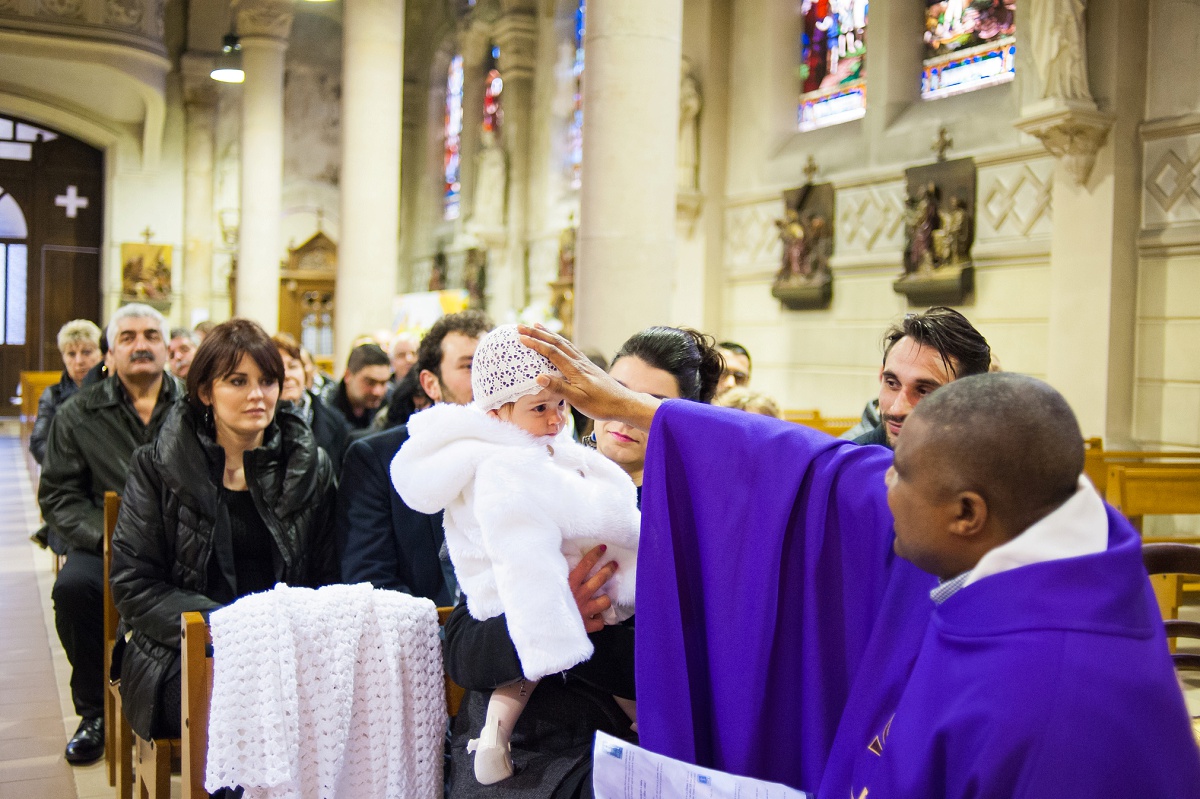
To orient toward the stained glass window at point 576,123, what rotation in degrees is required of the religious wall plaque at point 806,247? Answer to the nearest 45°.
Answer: approximately 90° to its right

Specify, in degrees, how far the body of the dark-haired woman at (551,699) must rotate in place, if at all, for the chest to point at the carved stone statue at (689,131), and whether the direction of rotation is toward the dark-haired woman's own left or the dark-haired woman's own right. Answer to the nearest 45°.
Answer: approximately 135° to the dark-haired woman's own right

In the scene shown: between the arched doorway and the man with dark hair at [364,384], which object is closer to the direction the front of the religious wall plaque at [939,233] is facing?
the man with dark hair

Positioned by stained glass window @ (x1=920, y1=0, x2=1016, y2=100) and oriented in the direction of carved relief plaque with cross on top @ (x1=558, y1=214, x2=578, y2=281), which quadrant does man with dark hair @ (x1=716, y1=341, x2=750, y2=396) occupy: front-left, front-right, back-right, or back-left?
back-left

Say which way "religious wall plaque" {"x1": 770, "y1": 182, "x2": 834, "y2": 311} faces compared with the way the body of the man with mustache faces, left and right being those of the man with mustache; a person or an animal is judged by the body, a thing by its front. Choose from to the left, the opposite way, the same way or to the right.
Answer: to the right

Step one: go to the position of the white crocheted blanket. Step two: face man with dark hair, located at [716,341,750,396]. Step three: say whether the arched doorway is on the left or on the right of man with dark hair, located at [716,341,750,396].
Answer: left

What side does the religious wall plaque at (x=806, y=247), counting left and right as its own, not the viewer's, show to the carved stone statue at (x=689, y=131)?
right

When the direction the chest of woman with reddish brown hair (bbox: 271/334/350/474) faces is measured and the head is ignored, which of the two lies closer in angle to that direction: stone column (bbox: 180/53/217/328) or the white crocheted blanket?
the white crocheted blanket

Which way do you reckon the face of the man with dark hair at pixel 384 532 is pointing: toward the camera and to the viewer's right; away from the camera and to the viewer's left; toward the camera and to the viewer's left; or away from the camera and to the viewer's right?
toward the camera and to the viewer's right

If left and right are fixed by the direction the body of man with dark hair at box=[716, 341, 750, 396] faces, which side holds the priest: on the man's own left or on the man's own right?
on the man's own left

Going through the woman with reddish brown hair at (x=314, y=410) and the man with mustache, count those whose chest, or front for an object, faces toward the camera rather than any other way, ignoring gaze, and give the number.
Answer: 2
